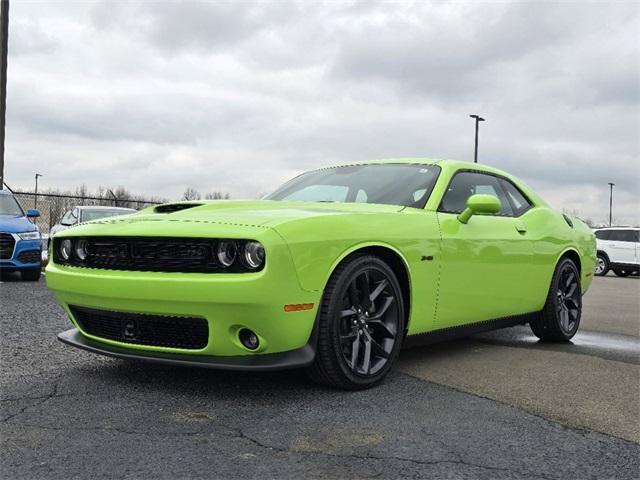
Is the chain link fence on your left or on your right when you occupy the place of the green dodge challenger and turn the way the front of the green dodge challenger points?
on your right

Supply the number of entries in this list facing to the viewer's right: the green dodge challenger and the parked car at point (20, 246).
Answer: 0

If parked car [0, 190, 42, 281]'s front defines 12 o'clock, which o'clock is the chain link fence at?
The chain link fence is roughly at 6 o'clock from the parked car.

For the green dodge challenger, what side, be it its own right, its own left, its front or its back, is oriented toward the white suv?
back

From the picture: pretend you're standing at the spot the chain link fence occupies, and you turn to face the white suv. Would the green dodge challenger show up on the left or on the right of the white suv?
right

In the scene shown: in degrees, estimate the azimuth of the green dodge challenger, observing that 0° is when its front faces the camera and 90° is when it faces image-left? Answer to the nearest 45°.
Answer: approximately 45°
